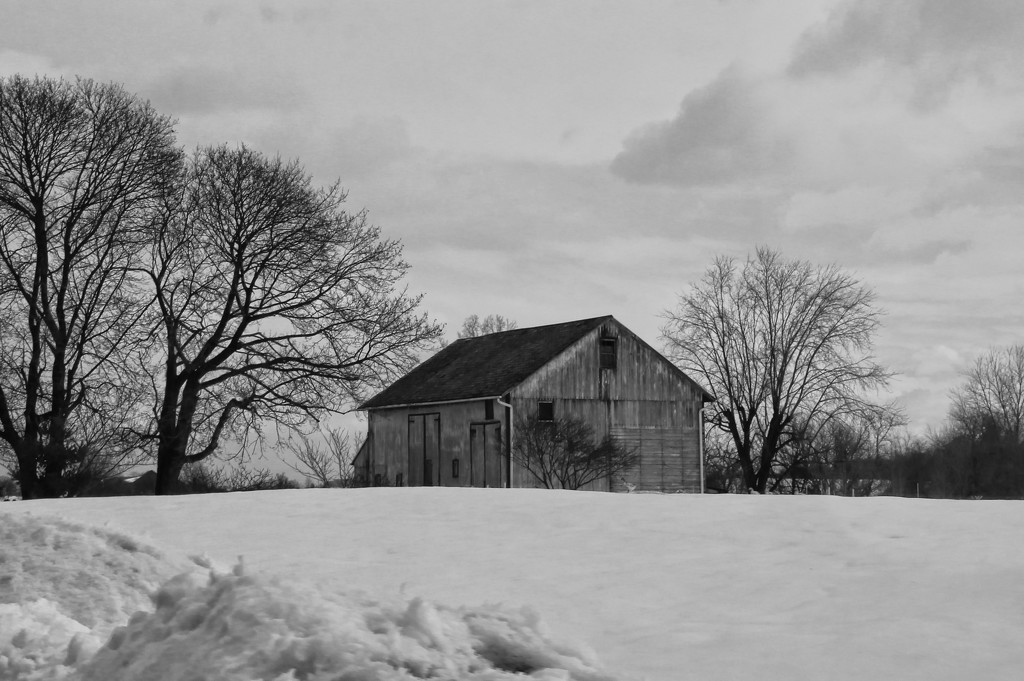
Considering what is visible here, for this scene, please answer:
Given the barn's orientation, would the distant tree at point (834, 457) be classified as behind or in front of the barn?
behind

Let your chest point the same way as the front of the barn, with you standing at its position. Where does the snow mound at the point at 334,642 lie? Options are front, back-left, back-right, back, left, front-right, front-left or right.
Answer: front-left

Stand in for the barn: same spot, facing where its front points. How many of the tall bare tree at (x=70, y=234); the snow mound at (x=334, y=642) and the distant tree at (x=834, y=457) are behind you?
1

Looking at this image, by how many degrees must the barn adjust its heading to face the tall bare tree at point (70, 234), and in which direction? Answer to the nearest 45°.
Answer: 0° — it already faces it

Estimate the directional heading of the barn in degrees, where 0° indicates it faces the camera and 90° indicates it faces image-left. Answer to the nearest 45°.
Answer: approximately 45°

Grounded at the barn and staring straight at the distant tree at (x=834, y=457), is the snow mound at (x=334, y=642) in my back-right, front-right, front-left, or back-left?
back-right

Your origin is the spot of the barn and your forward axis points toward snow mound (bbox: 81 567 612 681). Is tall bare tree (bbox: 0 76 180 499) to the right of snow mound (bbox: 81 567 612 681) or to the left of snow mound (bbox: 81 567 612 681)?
right
